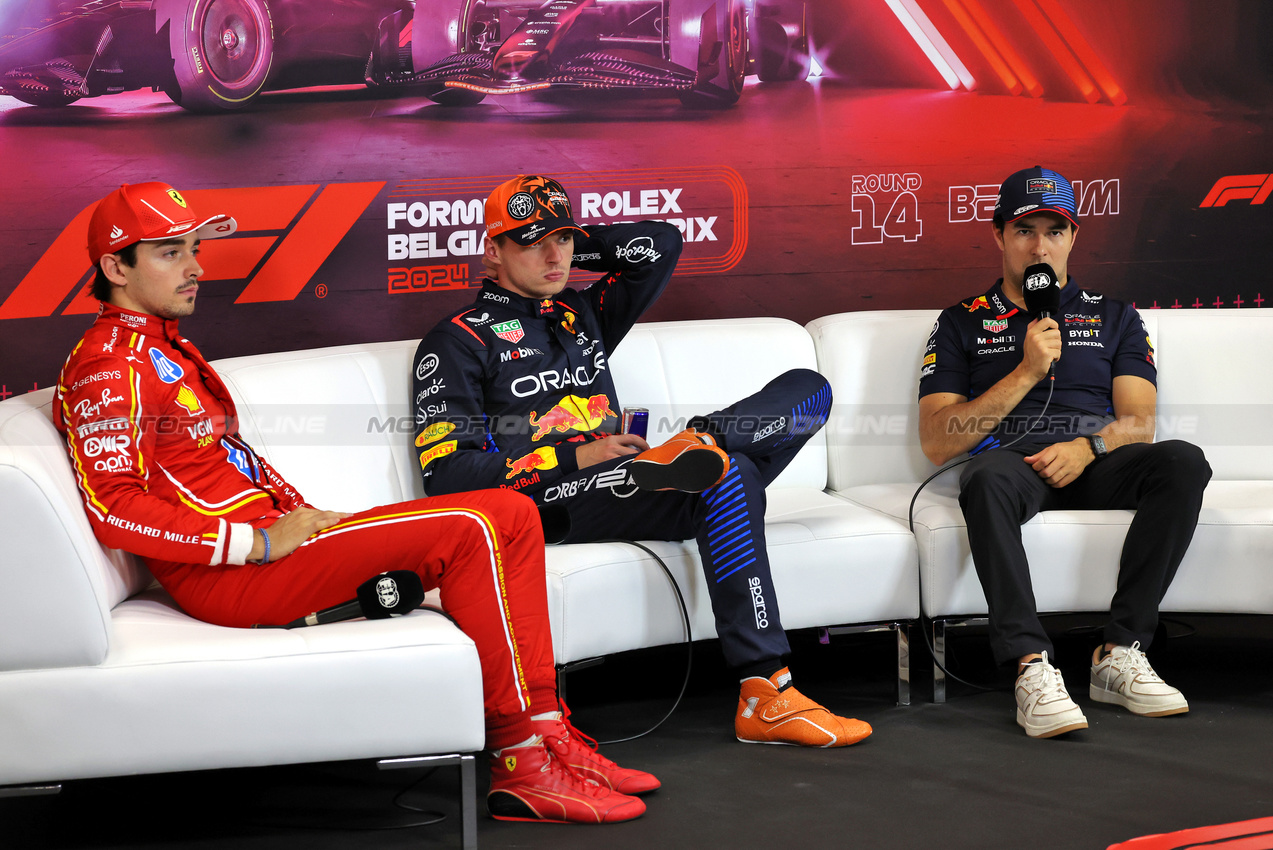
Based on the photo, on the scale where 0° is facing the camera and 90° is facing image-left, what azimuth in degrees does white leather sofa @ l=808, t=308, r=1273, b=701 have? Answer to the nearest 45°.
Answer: approximately 0°

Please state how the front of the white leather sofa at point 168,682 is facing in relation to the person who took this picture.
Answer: facing to the right of the viewer

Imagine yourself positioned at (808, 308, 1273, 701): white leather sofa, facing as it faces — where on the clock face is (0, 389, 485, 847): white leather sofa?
(0, 389, 485, 847): white leather sofa is roughly at 1 o'clock from (808, 308, 1273, 701): white leather sofa.
